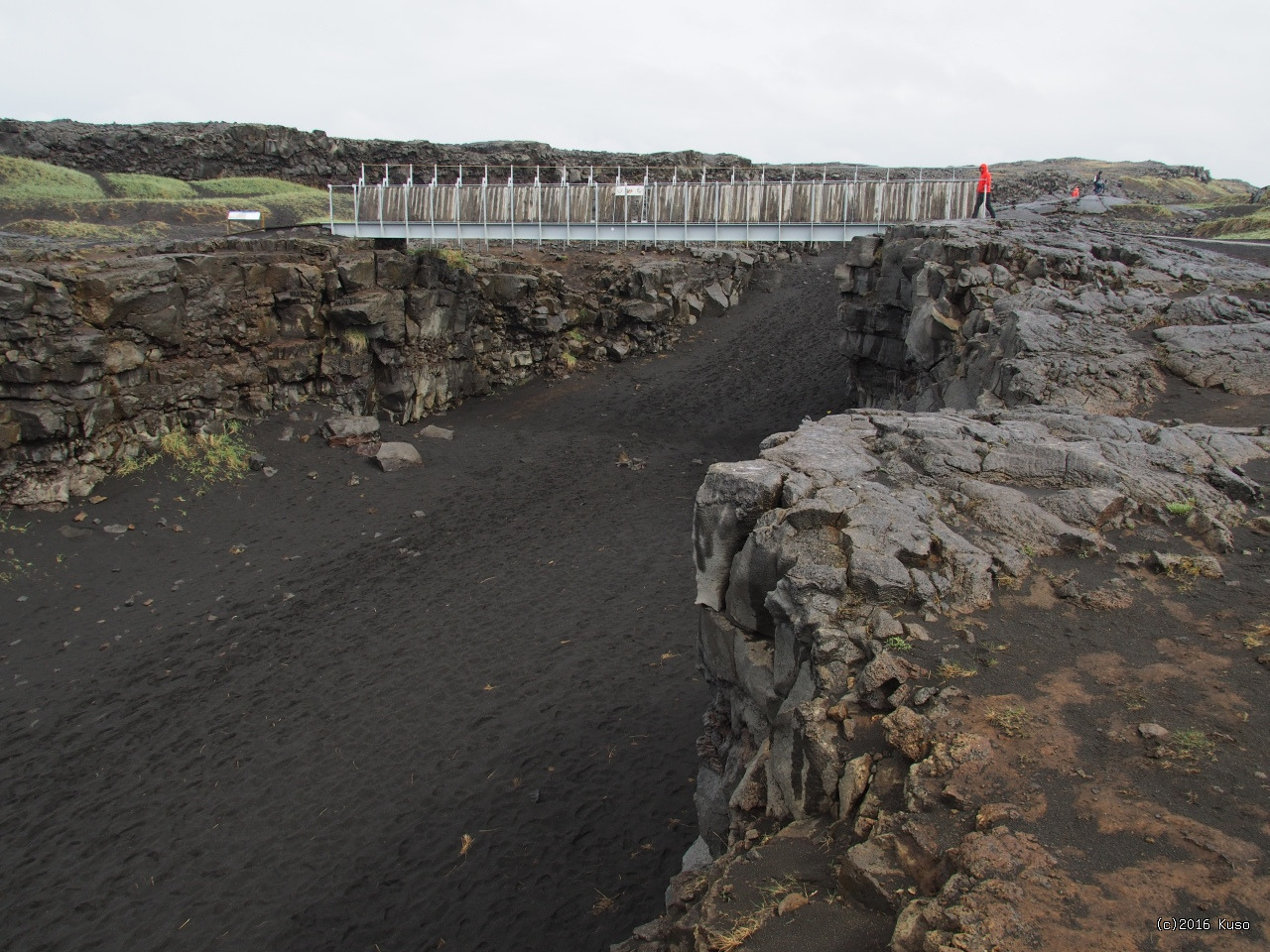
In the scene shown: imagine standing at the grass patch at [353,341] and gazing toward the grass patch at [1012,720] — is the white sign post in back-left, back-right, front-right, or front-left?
back-right

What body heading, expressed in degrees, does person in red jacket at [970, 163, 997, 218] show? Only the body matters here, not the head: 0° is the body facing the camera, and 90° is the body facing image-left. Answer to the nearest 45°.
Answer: approximately 90°

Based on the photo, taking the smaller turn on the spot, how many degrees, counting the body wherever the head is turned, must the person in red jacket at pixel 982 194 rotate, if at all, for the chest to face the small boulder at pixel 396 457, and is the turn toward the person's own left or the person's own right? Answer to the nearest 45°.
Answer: approximately 45° to the person's own left

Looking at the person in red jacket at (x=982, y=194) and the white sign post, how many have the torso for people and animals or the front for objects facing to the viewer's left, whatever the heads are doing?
1

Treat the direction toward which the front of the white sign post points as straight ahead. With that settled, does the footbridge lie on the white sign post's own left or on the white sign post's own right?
on the white sign post's own left

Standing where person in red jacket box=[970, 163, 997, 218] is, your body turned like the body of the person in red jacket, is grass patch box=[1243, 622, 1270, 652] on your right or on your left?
on your left

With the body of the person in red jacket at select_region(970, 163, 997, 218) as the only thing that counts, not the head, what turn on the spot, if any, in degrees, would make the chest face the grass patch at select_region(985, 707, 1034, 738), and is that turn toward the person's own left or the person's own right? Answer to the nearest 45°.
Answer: approximately 90° to the person's own left

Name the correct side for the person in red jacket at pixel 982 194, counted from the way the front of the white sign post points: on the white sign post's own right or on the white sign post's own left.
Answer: on the white sign post's own left

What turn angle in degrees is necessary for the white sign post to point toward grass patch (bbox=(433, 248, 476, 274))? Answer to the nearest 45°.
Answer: approximately 90° to its left
